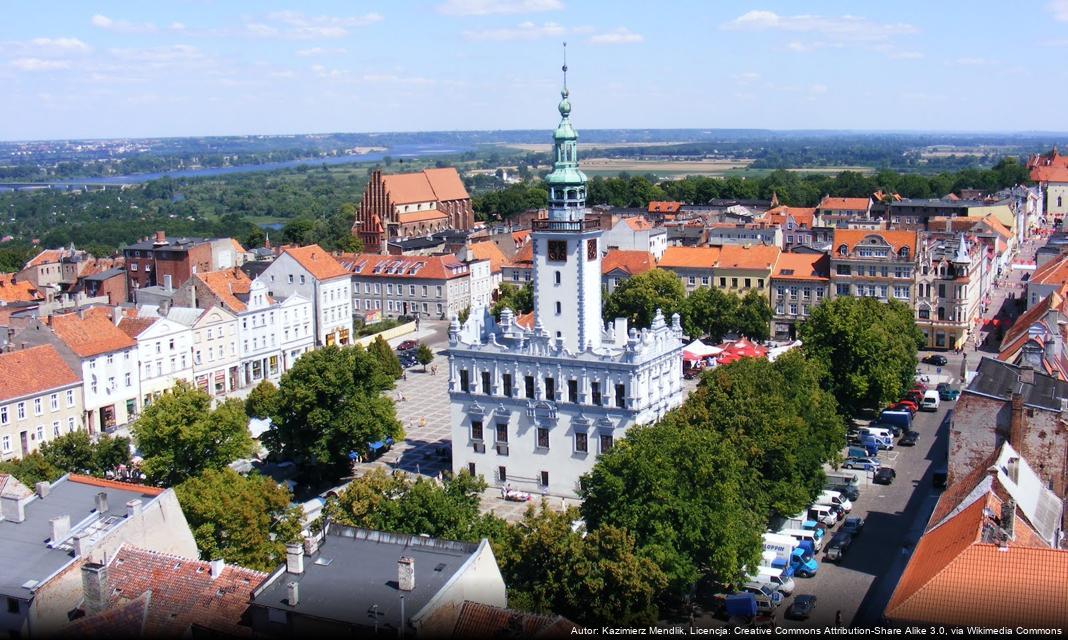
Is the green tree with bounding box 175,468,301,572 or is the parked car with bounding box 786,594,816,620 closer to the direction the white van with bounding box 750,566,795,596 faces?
the parked car

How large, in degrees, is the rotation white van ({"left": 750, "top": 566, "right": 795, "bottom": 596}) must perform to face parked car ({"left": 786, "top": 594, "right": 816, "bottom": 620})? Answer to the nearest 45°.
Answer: approximately 45° to its right

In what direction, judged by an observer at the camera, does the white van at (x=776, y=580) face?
facing the viewer and to the right of the viewer

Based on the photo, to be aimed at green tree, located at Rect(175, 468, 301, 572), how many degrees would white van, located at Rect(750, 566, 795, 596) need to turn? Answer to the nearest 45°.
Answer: approximately 135° to its right
